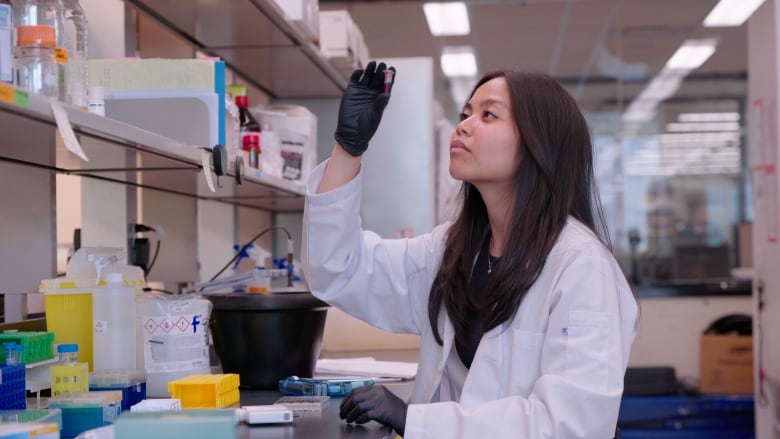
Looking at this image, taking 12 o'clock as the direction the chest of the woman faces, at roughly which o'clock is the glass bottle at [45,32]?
The glass bottle is roughly at 12 o'clock from the woman.

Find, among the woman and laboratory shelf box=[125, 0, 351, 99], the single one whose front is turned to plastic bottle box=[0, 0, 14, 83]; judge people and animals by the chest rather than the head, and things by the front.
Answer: the woman

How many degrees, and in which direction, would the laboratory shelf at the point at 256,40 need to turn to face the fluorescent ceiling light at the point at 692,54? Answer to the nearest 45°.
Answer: approximately 45° to its left

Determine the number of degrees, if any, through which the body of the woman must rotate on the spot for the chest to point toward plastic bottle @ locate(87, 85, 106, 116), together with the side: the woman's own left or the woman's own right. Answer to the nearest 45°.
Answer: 0° — they already face it

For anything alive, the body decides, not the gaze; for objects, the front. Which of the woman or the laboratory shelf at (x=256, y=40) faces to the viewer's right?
the laboratory shelf

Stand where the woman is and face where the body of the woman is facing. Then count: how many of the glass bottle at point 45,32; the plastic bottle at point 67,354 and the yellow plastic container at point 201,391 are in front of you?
3

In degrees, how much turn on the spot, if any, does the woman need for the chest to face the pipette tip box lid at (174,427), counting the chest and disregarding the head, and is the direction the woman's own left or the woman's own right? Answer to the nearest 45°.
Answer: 0° — they already face it

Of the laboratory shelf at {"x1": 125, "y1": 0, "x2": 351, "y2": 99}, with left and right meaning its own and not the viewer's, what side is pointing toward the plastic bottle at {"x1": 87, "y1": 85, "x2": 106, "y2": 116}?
right

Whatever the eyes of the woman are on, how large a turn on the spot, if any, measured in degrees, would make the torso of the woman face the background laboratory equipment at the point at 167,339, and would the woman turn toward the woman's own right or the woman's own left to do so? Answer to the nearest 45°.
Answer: approximately 45° to the woman's own right

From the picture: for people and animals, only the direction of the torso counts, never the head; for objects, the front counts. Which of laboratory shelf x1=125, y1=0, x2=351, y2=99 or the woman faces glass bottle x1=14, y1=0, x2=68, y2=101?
the woman

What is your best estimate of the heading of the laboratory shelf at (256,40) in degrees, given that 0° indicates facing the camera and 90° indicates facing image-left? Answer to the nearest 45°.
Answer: approximately 270°

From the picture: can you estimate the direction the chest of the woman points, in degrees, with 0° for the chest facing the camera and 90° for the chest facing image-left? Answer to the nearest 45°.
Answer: approximately 45°

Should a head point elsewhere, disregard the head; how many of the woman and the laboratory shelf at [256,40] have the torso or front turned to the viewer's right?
1

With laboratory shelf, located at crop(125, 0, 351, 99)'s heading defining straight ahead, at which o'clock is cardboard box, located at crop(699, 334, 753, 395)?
The cardboard box is roughly at 11 o'clock from the laboratory shelf.

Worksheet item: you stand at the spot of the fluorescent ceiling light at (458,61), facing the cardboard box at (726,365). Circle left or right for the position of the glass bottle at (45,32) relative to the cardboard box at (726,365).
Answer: right
